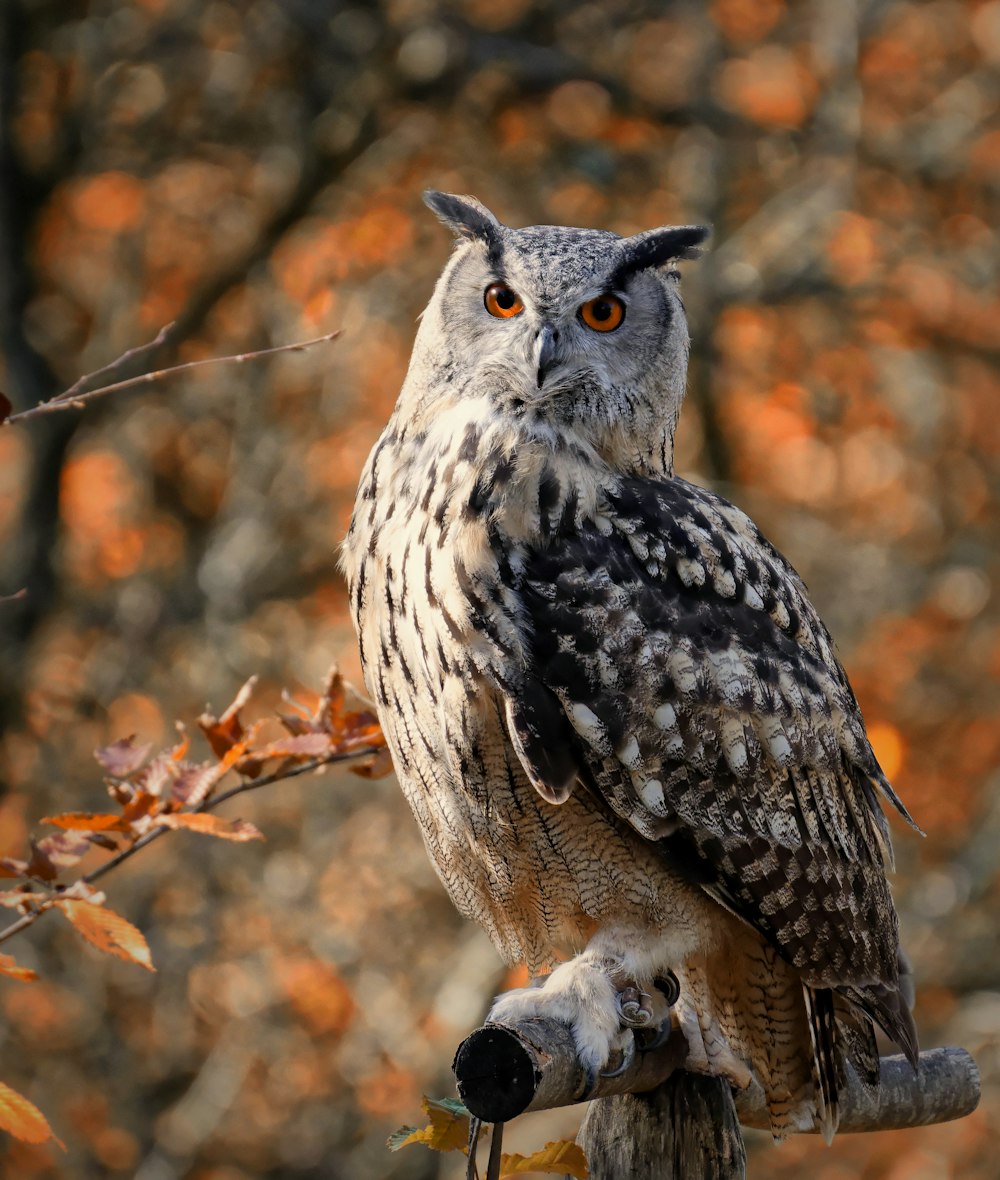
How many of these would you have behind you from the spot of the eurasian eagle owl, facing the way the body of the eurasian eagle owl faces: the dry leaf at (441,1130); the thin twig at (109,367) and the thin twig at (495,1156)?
0

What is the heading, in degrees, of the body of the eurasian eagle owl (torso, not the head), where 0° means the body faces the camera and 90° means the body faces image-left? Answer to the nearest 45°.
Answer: approximately 45°

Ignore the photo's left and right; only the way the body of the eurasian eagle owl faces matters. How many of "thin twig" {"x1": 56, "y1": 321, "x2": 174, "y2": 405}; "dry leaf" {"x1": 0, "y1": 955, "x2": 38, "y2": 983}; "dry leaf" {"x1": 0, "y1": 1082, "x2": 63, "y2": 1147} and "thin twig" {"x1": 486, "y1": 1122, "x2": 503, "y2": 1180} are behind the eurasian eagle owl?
0

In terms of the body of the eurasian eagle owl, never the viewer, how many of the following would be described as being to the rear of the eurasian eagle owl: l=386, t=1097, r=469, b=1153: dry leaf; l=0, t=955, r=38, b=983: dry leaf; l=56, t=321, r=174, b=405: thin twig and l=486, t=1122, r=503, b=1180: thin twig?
0

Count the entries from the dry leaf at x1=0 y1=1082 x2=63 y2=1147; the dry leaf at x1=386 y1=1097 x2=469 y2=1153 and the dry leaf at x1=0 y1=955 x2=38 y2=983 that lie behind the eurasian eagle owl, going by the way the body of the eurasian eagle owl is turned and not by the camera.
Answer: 0

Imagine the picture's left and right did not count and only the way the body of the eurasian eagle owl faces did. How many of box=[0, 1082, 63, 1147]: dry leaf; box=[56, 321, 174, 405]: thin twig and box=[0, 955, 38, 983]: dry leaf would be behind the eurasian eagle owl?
0

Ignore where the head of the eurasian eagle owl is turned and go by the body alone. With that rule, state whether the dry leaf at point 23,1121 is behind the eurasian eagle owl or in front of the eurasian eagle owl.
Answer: in front

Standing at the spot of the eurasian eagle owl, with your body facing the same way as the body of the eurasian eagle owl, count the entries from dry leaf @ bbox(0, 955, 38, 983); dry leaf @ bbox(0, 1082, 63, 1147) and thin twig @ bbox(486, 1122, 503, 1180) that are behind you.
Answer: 0

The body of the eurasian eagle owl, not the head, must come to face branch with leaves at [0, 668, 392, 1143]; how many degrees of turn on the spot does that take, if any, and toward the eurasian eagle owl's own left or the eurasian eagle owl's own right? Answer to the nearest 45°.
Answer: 0° — it already faces it

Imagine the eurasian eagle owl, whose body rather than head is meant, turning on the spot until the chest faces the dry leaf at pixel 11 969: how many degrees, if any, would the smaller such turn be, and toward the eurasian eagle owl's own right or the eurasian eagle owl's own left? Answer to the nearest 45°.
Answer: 0° — it already faces it

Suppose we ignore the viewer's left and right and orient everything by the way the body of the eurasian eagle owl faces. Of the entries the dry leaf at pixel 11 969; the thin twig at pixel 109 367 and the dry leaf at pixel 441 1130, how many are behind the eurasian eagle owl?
0

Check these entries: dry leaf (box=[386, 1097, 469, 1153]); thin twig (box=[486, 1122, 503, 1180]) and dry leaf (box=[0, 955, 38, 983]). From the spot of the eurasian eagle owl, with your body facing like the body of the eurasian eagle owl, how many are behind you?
0

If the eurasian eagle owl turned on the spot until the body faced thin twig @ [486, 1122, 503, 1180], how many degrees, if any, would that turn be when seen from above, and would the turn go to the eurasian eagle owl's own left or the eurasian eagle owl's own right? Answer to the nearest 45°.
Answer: approximately 45° to the eurasian eagle owl's own left

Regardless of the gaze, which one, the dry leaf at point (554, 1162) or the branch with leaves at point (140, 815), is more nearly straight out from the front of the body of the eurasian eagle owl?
the branch with leaves

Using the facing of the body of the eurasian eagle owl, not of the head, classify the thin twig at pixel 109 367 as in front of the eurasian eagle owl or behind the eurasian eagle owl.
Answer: in front
